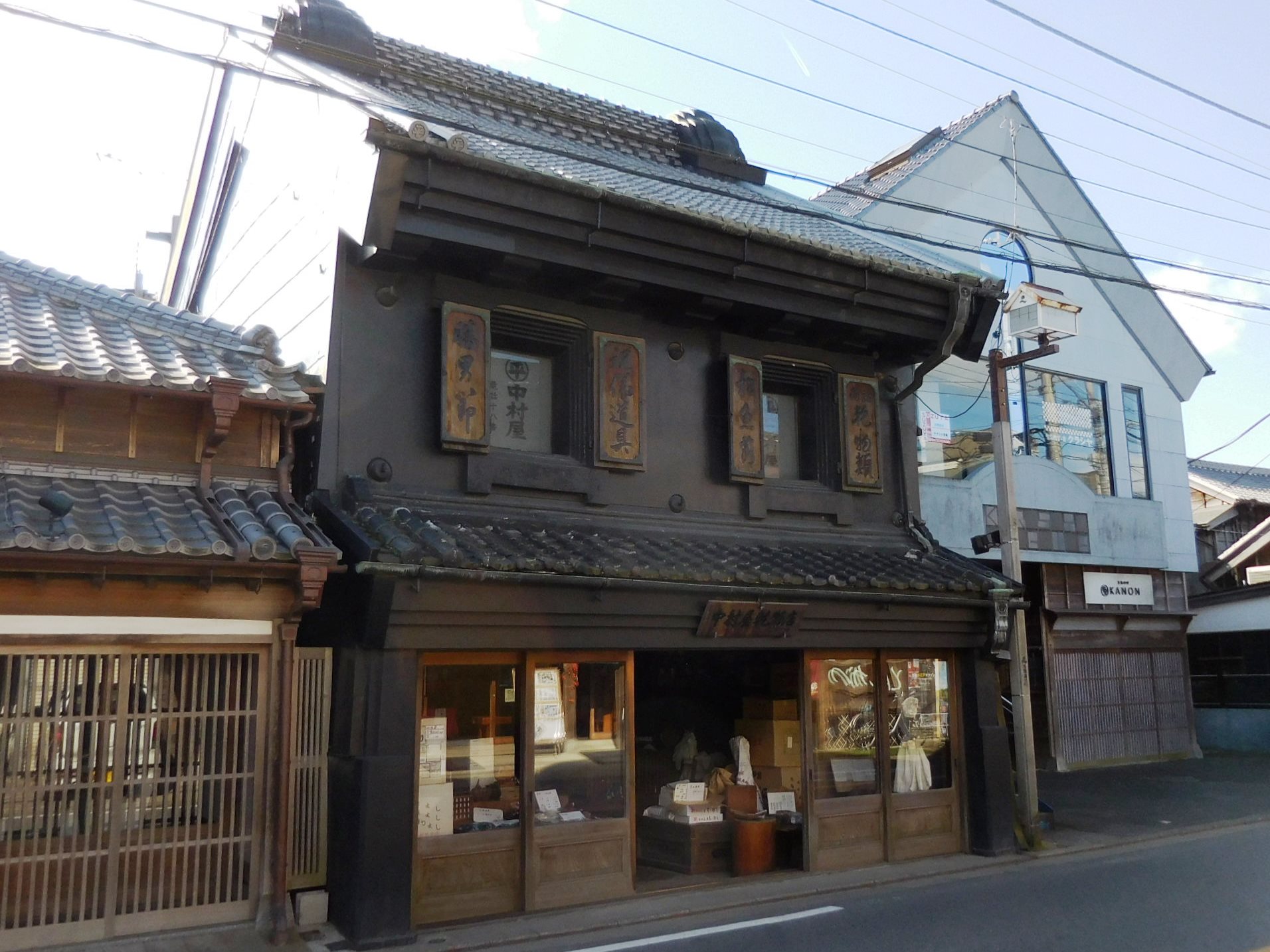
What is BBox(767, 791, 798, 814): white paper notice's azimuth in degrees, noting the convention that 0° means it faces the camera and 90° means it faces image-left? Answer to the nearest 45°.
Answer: approximately 0°

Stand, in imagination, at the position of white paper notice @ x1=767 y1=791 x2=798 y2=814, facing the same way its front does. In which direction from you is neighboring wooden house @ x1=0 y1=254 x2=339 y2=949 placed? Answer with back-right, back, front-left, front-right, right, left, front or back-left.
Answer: front-right

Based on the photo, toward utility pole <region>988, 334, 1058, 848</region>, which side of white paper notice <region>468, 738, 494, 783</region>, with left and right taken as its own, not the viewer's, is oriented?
left

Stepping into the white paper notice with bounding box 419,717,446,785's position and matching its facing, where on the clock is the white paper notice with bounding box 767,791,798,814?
the white paper notice with bounding box 767,791,798,814 is roughly at 8 o'clock from the white paper notice with bounding box 419,717,446,785.

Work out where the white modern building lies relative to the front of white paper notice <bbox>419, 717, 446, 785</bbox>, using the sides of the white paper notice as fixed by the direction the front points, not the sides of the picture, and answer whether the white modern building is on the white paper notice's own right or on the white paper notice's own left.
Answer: on the white paper notice's own left

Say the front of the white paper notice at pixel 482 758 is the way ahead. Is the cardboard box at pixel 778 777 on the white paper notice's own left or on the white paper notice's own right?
on the white paper notice's own left
